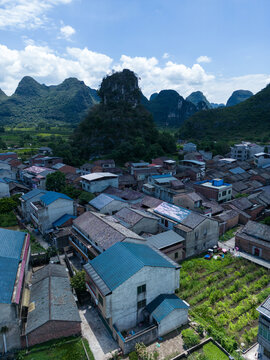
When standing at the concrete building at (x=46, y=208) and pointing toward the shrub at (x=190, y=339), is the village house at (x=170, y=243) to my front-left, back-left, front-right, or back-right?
front-left

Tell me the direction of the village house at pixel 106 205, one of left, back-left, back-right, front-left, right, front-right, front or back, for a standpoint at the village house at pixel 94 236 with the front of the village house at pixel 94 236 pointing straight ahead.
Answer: back-right

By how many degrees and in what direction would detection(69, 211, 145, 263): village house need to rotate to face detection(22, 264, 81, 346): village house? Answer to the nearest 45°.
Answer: approximately 45° to its left

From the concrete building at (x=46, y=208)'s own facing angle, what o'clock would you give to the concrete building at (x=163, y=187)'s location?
the concrete building at (x=163, y=187) is roughly at 7 o'clock from the concrete building at (x=46, y=208).

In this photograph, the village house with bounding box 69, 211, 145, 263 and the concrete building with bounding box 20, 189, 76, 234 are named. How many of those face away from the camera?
0

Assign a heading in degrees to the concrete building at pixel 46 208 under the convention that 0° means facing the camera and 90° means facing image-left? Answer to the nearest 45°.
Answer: approximately 45°

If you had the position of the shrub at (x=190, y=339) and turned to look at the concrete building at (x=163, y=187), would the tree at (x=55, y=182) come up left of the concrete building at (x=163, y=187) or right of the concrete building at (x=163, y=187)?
left

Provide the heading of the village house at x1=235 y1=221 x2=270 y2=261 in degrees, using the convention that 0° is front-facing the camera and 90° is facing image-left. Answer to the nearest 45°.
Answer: approximately 45°

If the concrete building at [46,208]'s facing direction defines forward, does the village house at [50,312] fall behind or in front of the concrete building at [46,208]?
in front

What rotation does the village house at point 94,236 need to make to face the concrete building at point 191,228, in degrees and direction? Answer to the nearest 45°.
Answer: approximately 135° to its left

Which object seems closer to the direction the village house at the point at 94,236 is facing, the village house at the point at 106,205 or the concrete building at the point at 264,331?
the concrete building

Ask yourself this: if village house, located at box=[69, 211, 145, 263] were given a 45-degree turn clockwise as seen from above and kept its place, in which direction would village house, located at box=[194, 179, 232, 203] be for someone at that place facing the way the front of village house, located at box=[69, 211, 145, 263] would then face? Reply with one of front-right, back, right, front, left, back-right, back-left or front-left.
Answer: back-right

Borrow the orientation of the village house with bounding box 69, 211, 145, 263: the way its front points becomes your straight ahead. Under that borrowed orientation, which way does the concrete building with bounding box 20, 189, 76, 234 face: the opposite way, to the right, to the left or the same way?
the same way

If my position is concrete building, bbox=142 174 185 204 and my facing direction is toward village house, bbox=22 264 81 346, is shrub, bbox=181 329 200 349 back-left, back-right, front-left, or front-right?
front-left

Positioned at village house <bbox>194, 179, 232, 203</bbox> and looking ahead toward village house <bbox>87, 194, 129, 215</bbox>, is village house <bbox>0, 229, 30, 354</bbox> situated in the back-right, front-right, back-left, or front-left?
front-left

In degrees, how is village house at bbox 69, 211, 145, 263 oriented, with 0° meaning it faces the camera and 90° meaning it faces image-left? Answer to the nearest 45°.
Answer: approximately 45°

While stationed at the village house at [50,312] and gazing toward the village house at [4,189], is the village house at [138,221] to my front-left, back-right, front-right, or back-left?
front-right

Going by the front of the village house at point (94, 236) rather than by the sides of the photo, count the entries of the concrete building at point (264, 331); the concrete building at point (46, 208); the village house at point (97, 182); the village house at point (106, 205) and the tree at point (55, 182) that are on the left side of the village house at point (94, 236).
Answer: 1
